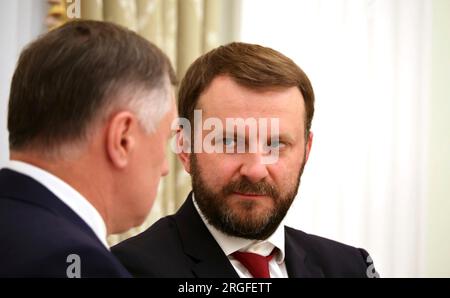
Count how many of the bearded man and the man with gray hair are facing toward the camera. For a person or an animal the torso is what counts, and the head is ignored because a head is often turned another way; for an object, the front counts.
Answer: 1

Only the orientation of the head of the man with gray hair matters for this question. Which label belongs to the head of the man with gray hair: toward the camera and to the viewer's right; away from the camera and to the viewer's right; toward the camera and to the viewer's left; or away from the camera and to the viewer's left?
away from the camera and to the viewer's right

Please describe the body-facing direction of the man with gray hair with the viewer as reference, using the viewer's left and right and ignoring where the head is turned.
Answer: facing away from the viewer and to the right of the viewer

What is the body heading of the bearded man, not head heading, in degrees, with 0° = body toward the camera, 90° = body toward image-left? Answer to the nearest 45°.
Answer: approximately 0°
